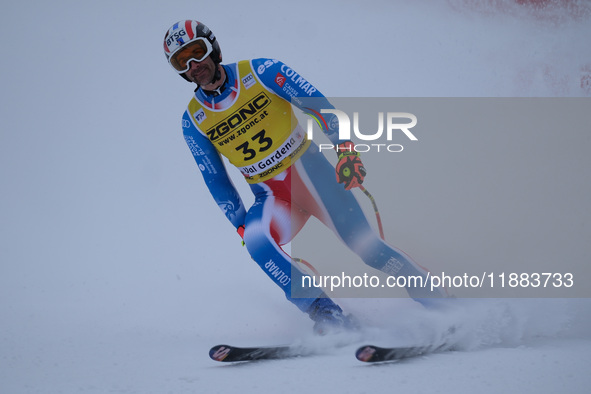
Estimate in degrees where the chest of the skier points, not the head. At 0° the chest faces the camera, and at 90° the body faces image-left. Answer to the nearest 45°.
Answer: approximately 0°
